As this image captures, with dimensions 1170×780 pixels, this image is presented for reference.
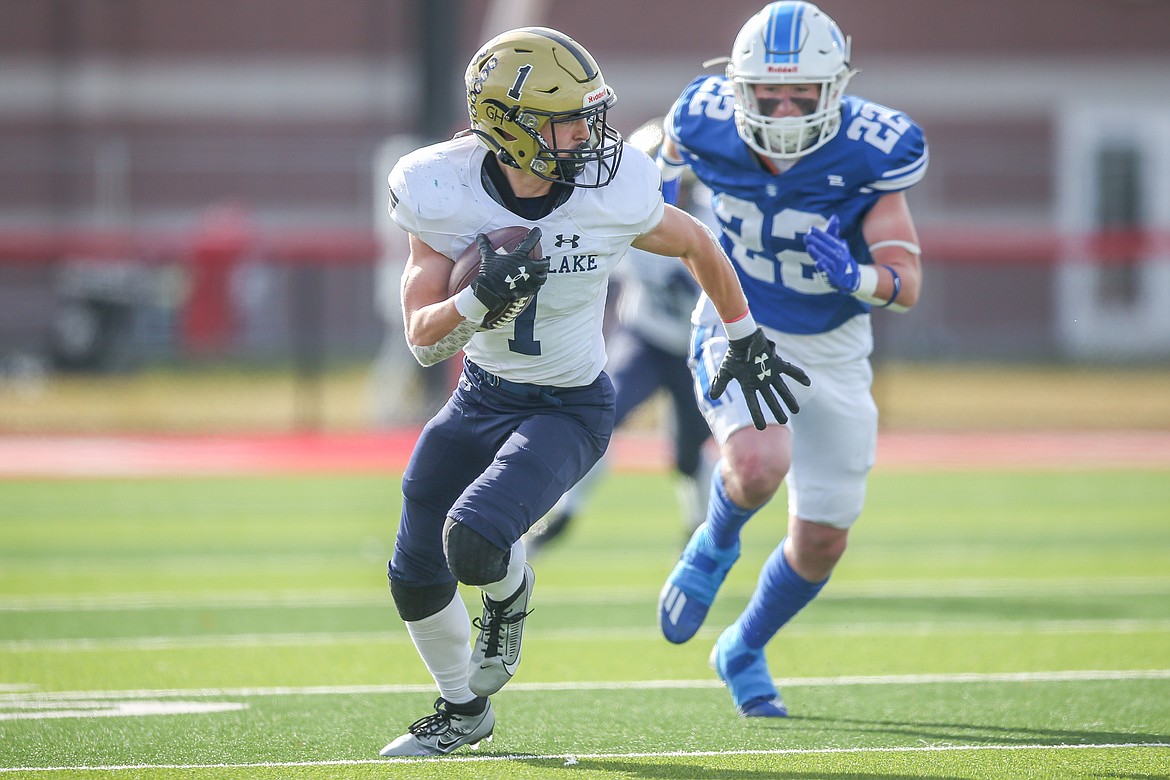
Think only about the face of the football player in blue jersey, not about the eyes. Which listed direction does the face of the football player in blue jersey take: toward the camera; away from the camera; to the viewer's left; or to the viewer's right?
toward the camera

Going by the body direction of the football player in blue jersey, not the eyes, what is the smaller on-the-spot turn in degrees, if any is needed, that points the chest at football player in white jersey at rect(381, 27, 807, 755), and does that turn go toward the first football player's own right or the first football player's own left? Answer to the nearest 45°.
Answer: approximately 45° to the first football player's own right

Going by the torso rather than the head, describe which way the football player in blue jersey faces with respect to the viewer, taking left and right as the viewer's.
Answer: facing the viewer

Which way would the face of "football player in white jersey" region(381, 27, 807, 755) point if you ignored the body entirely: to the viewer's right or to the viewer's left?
to the viewer's right
